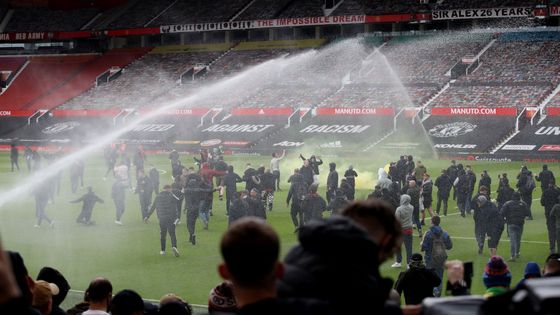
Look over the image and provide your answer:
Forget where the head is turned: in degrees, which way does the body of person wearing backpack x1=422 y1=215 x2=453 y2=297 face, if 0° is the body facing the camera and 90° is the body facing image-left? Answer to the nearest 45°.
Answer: approximately 180°

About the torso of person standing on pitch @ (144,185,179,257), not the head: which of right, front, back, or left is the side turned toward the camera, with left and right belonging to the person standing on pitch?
back

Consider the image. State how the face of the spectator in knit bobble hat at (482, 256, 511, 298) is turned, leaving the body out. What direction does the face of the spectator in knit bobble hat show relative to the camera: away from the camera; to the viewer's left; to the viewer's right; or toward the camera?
away from the camera

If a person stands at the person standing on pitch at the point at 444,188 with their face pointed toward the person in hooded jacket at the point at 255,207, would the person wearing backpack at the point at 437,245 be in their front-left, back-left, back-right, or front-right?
front-left

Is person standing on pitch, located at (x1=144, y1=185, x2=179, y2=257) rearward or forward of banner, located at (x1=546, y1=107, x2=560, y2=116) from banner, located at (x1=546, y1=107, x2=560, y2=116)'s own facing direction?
forward

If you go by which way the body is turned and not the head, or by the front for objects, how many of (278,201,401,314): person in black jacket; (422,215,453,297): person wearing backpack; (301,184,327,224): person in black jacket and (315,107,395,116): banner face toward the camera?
1

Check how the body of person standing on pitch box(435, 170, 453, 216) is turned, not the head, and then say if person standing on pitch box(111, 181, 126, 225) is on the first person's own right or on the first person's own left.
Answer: on the first person's own left

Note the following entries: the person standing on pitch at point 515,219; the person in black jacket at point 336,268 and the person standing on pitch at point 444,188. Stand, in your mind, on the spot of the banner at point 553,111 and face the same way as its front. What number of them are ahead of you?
3

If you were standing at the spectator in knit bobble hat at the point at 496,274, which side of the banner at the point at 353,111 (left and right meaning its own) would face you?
front

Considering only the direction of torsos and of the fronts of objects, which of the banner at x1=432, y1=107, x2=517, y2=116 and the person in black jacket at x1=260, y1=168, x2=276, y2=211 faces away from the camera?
the person in black jacket

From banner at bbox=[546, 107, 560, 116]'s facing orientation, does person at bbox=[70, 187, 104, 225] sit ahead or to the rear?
ahead

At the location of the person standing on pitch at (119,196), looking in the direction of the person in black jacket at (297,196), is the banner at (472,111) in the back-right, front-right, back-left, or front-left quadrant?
front-left

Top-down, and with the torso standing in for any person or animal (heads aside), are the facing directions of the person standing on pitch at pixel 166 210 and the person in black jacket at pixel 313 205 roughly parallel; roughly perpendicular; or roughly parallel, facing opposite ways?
roughly parallel

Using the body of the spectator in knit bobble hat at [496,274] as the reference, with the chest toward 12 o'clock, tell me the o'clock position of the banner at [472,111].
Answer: The banner is roughly at 12 o'clock from the spectator in knit bobble hat.

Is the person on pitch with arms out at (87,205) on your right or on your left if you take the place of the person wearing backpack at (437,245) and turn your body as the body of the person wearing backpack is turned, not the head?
on your left

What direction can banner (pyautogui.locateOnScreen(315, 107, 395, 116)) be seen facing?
toward the camera

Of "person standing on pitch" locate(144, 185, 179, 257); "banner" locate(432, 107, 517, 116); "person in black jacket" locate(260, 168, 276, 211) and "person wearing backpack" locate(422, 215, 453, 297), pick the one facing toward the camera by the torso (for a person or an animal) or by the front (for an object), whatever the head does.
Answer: the banner

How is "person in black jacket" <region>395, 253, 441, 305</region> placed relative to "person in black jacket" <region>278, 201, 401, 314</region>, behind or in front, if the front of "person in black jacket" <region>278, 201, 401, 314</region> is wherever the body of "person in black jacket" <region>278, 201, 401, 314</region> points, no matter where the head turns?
in front

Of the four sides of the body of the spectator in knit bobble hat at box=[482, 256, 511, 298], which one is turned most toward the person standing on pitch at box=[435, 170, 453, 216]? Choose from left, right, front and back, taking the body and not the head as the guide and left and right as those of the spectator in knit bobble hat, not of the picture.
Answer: front
